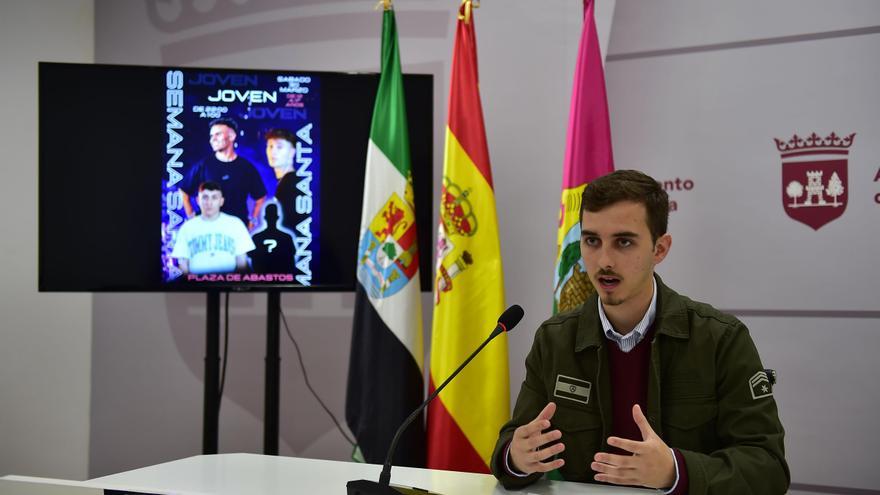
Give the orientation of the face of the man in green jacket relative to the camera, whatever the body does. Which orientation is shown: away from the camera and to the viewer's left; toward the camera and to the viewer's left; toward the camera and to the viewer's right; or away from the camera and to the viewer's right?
toward the camera and to the viewer's left

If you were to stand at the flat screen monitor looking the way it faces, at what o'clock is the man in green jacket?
The man in green jacket is roughly at 11 o'clock from the flat screen monitor.

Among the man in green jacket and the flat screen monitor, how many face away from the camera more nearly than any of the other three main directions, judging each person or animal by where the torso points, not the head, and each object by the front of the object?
0

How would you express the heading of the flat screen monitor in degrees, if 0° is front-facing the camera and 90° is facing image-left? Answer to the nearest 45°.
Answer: approximately 0°

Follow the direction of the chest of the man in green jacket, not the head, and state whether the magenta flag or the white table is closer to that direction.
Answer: the white table

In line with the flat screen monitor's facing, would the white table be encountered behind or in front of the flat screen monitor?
in front

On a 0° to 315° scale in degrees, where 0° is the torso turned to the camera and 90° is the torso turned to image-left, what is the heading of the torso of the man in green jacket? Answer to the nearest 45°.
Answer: approximately 45°

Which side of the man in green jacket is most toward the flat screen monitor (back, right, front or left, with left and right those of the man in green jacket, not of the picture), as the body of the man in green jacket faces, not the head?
right

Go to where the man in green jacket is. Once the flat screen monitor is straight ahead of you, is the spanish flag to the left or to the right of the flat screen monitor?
right

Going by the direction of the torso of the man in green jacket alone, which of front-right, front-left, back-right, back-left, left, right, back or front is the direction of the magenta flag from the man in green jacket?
back-right

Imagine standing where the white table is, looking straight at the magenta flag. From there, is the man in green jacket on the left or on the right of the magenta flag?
right

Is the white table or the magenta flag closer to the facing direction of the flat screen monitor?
the white table
